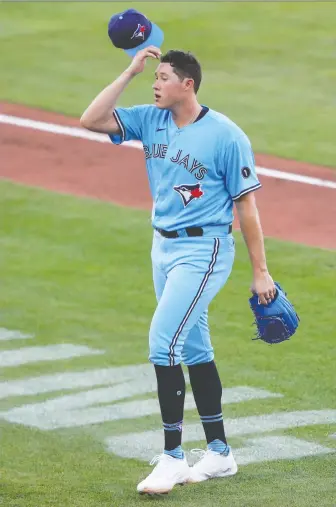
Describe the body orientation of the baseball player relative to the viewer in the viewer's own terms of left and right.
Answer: facing the viewer and to the left of the viewer
